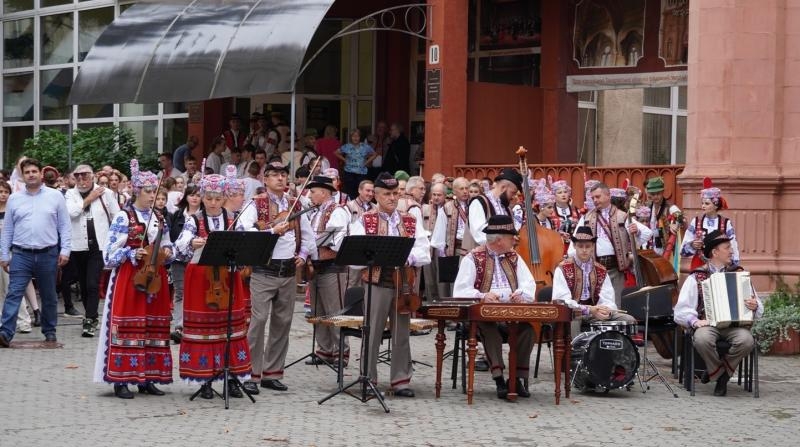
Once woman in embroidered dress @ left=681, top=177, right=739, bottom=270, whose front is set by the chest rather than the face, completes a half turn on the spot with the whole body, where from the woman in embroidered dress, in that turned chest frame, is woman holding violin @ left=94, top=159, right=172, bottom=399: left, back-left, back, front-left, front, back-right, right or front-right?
back-left

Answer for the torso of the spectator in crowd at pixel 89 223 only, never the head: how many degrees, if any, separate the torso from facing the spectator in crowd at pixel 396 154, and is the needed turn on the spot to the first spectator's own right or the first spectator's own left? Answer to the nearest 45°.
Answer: approximately 135° to the first spectator's own left

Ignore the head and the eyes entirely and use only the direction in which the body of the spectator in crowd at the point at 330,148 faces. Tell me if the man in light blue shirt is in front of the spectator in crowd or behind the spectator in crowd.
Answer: in front

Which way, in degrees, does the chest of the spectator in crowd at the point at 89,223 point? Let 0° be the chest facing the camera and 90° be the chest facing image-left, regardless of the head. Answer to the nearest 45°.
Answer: approximately 0°

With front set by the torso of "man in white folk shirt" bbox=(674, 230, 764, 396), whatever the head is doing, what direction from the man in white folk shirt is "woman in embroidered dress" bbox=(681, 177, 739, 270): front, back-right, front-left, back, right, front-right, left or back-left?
back

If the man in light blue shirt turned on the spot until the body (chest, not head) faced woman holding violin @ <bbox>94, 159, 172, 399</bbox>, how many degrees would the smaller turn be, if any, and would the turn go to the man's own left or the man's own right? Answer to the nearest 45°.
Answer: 0° — they already face them

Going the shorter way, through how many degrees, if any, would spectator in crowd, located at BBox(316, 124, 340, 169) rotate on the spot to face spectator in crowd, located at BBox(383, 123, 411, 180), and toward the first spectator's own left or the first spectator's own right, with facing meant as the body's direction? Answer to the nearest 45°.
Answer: approximately 90° to the first spectator's own left

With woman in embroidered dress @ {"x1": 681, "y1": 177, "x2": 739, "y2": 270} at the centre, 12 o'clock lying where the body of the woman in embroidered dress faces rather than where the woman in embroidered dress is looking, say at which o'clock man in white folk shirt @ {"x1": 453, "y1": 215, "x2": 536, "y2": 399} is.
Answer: The man in white folk shirt is roughly at 1 o'clock from the woman in embroidered dress.

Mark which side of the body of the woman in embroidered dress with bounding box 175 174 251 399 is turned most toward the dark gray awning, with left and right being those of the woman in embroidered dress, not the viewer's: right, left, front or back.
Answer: back

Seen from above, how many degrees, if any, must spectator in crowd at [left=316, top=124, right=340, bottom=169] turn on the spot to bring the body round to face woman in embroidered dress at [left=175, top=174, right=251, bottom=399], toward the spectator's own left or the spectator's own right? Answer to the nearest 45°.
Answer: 0° — they already face them

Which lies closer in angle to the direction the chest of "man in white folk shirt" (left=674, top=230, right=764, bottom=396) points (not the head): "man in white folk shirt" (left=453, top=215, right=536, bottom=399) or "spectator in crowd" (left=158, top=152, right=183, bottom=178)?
the man in white folk shirt
